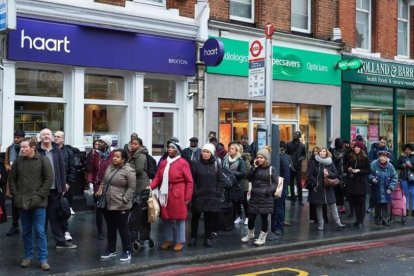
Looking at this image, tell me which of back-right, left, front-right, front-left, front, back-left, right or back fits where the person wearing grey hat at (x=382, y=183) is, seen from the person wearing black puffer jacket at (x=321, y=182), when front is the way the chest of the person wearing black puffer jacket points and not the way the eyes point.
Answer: back-left

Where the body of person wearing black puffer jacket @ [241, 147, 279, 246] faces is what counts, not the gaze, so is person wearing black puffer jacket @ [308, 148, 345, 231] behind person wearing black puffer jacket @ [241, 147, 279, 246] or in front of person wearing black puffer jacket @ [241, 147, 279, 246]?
behind

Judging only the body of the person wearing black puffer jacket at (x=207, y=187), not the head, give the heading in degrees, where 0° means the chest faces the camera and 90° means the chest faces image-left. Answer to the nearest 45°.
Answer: approximately 0°

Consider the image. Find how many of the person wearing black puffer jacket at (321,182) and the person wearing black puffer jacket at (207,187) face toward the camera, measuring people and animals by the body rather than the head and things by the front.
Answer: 2

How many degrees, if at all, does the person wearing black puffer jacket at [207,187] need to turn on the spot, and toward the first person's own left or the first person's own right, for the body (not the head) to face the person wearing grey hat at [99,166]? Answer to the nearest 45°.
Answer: approximately 90° to the first person's own right

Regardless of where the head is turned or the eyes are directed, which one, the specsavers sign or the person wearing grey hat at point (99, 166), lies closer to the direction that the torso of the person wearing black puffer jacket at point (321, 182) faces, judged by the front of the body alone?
the person wearing grey hat

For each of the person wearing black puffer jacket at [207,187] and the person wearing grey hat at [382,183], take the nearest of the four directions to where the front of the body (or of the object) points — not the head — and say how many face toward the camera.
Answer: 2

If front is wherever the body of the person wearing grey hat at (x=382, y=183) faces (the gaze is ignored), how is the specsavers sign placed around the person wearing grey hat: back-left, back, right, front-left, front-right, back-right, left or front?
back-right

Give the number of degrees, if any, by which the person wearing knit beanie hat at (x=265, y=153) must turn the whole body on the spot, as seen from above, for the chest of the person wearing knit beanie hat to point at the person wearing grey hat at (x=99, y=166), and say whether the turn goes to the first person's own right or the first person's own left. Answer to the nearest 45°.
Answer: approximately 45° to the first person's own right
